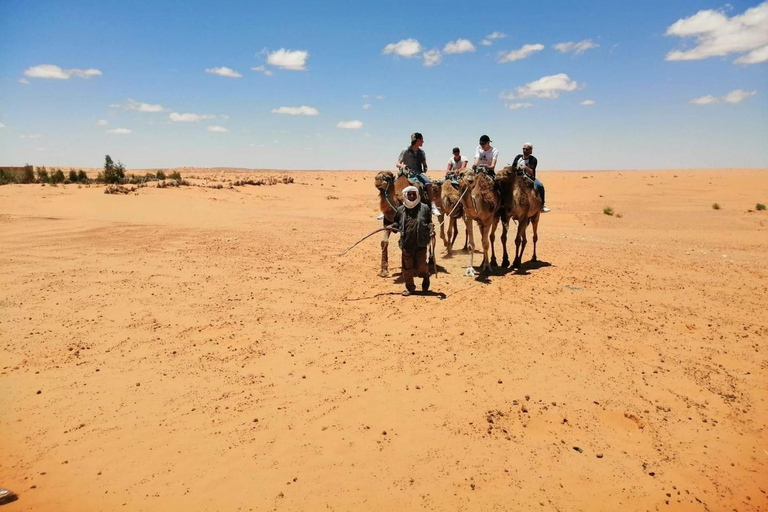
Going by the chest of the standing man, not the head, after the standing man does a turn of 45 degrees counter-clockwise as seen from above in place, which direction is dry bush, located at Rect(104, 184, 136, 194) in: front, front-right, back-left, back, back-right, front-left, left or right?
back

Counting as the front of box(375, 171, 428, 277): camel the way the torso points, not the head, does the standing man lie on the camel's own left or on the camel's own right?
on the camel's own left

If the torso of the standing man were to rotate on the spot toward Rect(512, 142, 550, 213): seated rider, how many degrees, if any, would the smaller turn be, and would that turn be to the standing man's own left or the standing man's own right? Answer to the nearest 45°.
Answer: approximately 135° to the standing man's own left

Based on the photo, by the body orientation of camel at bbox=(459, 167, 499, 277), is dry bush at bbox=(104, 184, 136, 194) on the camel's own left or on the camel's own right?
on the camel's own right

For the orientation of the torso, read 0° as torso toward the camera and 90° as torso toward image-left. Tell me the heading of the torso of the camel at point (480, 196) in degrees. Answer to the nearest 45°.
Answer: approximately 45°

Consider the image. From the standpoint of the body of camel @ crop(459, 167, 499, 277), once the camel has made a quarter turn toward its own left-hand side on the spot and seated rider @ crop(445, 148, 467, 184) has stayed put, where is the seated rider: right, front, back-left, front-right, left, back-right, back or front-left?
back-left

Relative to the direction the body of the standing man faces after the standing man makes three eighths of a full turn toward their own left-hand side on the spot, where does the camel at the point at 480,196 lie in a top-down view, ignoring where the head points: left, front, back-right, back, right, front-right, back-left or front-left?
front
